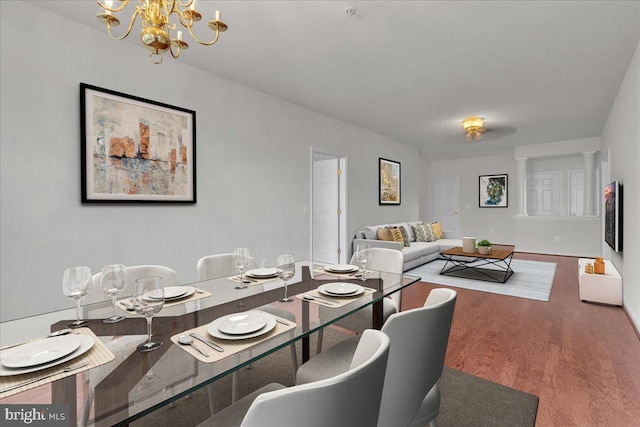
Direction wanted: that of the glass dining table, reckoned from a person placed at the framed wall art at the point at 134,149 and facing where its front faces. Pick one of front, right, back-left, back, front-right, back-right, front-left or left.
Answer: front-right

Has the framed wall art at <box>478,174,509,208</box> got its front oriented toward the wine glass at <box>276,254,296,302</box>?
yes

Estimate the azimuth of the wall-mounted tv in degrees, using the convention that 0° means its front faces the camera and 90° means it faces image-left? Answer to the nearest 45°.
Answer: approximately 90°

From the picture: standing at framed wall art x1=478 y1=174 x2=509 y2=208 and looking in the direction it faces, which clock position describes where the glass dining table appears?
The glass dining table is roughly at 12 o'clock from the framed wall art.

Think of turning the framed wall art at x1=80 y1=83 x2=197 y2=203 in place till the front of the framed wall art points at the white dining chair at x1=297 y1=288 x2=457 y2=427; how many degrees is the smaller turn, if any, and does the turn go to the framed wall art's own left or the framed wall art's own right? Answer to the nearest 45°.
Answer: approximately 45° to the framed wall art's own right

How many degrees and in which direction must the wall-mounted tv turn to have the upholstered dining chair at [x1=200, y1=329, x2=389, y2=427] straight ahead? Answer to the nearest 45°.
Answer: approximately 90° to its left

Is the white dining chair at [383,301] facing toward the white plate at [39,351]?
yes

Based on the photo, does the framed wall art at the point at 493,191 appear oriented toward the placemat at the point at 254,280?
yes

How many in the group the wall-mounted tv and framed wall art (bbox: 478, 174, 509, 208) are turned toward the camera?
1

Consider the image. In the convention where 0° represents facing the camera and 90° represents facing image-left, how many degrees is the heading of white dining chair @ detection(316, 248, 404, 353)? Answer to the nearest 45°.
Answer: approximately 45°

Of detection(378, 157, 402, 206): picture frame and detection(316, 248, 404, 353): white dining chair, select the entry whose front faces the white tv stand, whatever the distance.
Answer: the picture frame

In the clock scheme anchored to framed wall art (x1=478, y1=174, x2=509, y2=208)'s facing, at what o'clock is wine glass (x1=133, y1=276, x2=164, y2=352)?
The wine glass is roughly at 12 o'clock from the framed wall art.

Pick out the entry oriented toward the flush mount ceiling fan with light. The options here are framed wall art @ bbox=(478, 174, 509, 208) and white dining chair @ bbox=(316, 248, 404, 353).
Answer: the framed wall art

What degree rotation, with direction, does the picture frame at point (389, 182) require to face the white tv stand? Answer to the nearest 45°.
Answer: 0° — it already faces it

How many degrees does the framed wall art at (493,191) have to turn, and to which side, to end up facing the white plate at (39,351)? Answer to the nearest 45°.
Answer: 0° — it already faces it

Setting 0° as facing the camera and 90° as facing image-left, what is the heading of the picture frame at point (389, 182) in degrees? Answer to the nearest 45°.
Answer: approximately 315°
